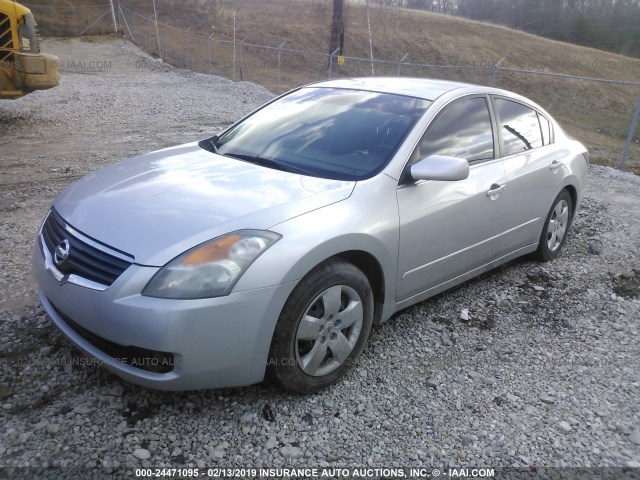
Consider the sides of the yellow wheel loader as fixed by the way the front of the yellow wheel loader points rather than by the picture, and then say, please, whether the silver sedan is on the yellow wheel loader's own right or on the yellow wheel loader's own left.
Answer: on the yellow wheel loader's own left

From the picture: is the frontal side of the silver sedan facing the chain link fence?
no

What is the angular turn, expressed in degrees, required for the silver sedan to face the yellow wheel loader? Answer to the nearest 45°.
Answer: approximately 90° to its right

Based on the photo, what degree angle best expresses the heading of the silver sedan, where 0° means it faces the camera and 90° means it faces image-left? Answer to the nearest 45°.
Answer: approximately 45°
